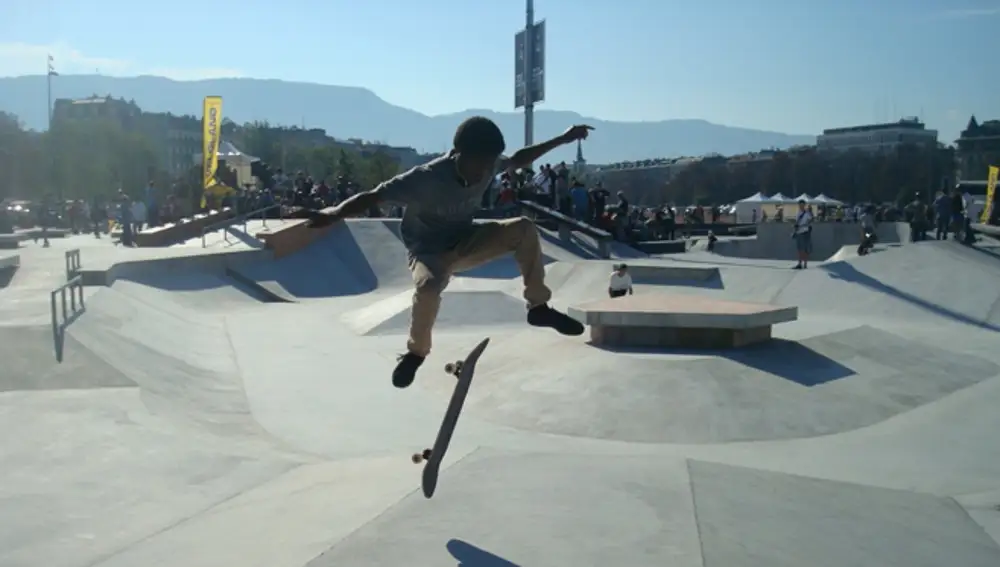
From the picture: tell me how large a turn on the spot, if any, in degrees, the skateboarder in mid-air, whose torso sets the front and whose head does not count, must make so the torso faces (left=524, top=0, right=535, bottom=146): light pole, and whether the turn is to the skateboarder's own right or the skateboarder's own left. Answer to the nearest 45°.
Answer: approximately 135° to the skateboarder's own left

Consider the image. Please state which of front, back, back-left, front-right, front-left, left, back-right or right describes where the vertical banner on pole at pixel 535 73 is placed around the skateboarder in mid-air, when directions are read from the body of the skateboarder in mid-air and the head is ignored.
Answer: back-left

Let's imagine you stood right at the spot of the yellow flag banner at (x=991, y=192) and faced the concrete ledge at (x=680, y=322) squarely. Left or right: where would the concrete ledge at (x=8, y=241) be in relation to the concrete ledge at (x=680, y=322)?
right

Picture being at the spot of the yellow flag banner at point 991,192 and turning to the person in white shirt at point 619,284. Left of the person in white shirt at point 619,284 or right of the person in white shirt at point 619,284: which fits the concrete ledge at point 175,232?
right

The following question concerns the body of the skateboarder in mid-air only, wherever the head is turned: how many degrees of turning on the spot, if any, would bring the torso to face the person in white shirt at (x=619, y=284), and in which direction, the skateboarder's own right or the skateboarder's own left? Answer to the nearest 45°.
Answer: approximately 135° to the skateboarder's own left
